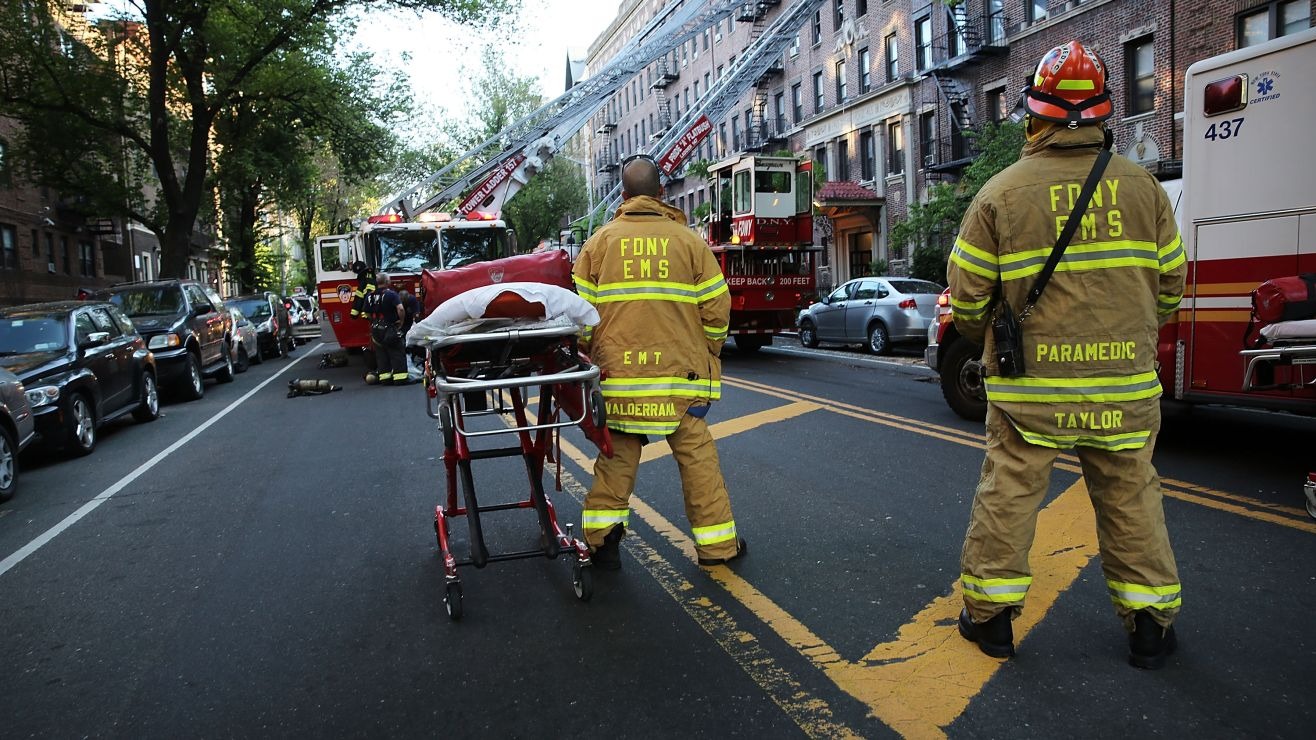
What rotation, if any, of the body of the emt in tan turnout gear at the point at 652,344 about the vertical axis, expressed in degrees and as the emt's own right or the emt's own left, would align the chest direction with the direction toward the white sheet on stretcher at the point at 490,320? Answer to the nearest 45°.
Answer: approximately 135° to the emt's own left

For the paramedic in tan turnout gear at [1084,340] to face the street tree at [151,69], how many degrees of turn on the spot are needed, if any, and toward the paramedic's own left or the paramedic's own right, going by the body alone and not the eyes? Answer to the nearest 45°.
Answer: approximately 45° to the paramedic's own left

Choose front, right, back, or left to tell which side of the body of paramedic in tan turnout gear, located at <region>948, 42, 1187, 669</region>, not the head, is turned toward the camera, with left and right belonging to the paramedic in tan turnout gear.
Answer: back

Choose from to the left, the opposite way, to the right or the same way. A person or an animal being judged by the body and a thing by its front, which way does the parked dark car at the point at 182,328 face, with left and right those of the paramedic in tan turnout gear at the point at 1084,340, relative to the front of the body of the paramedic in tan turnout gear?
the opposite way

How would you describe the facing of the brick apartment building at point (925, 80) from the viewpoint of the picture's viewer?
facing the viewer and to the left of the viewer

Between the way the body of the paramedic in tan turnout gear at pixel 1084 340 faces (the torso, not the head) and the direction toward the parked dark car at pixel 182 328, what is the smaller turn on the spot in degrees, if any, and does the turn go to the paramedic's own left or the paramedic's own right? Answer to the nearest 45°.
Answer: approximately 45° to the paramedic's own left

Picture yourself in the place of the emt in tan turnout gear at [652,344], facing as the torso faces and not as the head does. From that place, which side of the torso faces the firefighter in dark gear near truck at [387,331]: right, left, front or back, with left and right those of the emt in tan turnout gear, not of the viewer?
front

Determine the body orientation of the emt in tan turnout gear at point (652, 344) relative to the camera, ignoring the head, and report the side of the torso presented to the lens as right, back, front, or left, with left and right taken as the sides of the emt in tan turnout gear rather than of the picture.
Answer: back

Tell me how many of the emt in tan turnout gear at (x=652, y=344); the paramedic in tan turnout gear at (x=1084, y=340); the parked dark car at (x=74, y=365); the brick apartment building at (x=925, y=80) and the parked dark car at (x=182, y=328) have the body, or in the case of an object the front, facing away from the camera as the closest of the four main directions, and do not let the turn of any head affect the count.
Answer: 2

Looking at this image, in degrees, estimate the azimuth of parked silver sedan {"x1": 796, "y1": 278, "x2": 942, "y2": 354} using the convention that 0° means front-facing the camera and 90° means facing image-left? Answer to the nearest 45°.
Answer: approximately 135°

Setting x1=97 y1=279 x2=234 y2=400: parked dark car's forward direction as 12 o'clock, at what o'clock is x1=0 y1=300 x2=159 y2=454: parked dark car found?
x1=0 y1=300 x2=159 y2=454: parked dark car is roughly at 11 o'clock from x1=97 y1=279 x2=234 y2=400: parked dark car.

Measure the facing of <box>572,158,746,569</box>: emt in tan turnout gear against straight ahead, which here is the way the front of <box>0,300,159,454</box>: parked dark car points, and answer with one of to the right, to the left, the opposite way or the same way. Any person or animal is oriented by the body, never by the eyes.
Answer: the opposite way

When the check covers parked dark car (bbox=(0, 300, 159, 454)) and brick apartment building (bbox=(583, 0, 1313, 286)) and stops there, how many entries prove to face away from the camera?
0

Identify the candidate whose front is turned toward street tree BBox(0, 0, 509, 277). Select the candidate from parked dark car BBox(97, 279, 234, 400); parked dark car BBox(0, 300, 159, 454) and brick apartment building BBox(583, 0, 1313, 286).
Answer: the brick apartment building

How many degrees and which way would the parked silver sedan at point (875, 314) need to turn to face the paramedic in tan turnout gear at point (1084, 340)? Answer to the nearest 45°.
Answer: approximately 135° to its left

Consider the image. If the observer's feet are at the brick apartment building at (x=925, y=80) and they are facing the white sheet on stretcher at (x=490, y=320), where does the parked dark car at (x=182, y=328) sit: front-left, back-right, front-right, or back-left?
front-right

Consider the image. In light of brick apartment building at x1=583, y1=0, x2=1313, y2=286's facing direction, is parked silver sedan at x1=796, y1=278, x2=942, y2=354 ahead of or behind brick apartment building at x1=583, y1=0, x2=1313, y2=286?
ahead
